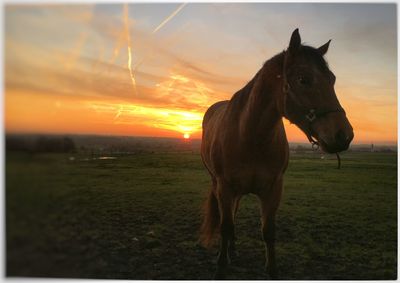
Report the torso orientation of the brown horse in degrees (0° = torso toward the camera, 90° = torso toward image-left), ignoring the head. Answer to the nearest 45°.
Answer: approximately 315°
